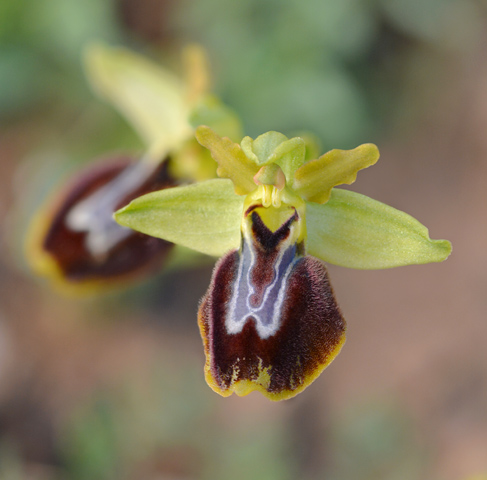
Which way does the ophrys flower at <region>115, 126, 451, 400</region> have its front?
toward the camera

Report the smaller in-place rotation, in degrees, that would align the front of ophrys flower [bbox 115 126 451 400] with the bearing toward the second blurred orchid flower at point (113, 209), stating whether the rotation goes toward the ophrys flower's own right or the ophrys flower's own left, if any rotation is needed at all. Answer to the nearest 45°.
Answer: approximately 135° to the ophrys flower's own right
